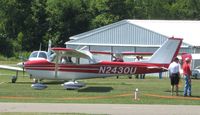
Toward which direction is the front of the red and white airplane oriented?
to the viewer's left
